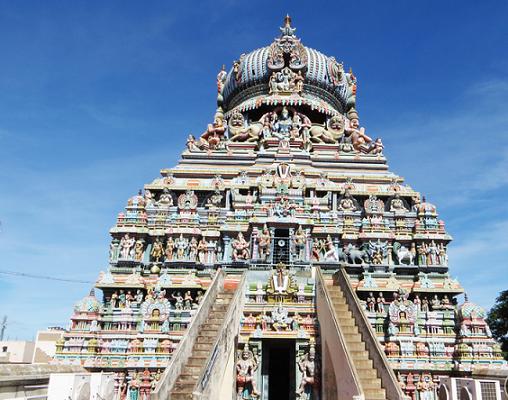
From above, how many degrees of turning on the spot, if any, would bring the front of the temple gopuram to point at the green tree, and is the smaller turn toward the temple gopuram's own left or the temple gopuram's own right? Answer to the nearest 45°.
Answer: approximately 135° to the temple gopuram's own left

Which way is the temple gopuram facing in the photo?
toward the camera
